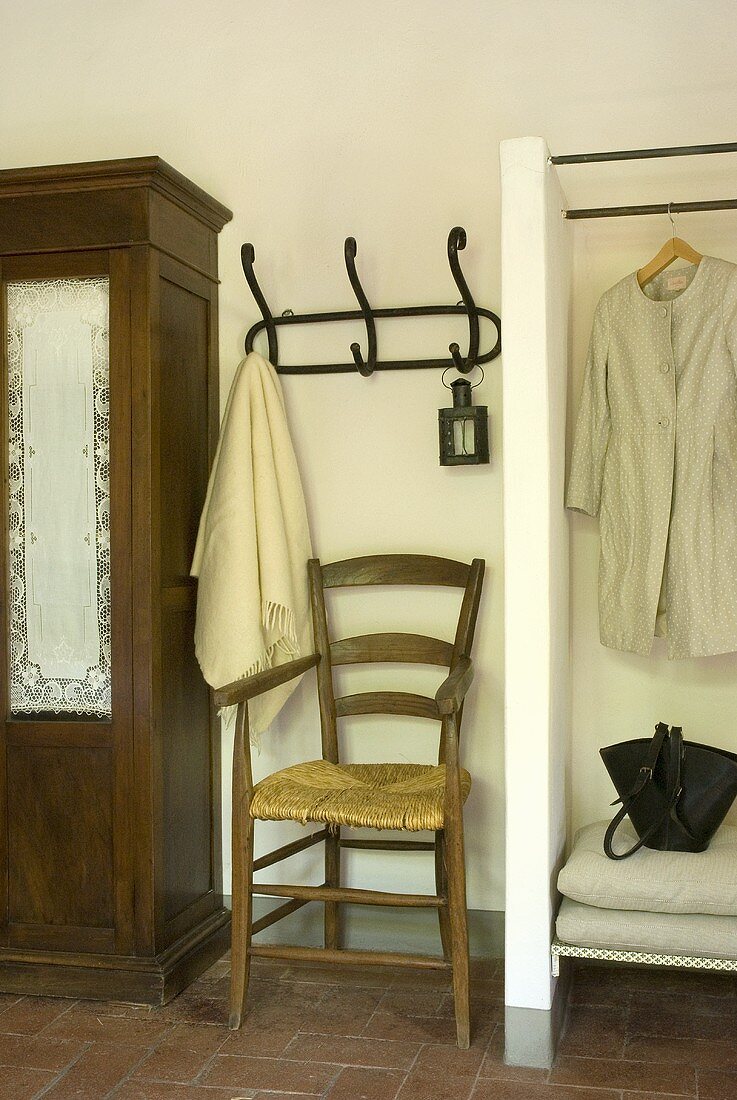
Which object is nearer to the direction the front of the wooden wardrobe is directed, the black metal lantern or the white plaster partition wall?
the white plaster partition wall

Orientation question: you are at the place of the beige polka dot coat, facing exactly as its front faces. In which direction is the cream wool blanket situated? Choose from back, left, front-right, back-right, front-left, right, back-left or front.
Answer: right

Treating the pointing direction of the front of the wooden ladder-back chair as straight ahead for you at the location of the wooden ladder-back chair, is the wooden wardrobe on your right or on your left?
on your right

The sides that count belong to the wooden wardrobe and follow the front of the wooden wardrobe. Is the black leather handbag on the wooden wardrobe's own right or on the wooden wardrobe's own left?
on the wooden wardrobe's own left

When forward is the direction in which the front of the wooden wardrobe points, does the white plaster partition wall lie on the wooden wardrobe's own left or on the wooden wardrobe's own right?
on the wooden wardrobe's own left
